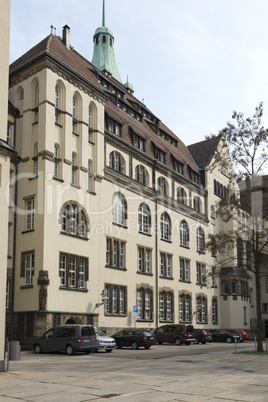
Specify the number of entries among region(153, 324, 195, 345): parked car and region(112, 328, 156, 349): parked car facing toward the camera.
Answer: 0

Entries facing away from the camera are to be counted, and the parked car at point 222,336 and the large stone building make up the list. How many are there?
0

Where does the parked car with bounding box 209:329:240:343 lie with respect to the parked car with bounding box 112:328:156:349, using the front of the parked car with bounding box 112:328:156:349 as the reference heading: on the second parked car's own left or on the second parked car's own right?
on the second parked car's own right
